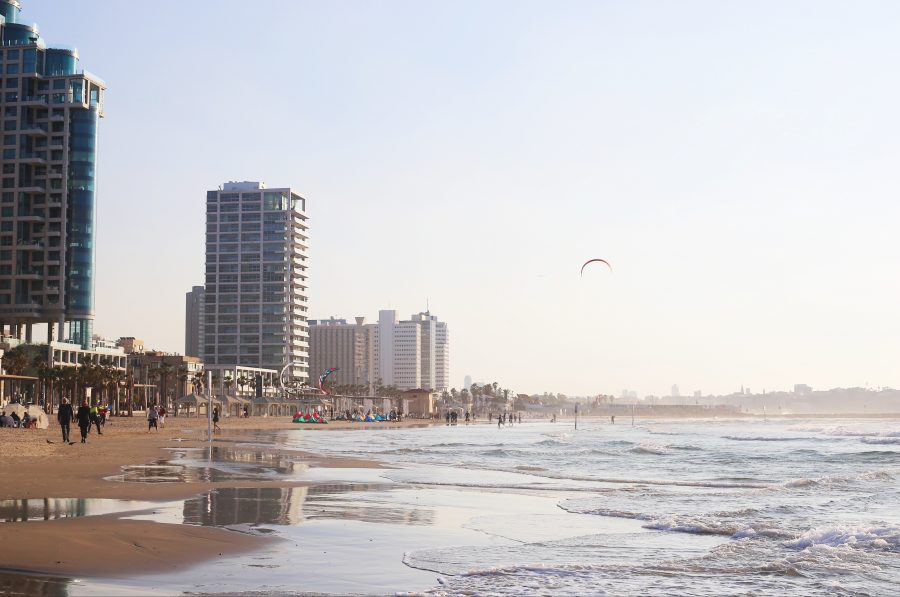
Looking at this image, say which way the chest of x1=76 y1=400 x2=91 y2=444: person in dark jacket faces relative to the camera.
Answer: toward the camera
